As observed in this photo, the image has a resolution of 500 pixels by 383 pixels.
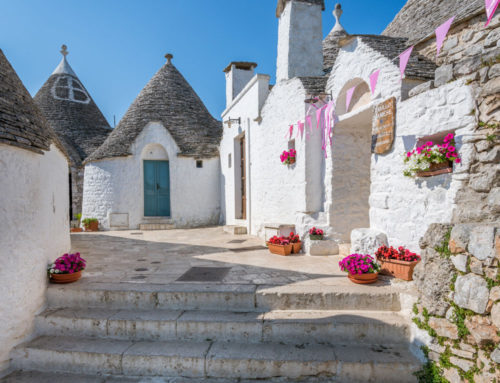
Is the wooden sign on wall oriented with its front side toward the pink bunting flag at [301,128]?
no

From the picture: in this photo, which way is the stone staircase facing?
toward the camera

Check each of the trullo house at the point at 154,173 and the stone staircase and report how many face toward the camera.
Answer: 2

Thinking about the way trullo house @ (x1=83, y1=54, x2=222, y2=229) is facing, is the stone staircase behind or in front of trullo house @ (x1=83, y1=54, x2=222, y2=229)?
in front

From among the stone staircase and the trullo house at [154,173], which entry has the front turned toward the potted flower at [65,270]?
the trullo house

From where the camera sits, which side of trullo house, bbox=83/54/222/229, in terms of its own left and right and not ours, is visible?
front

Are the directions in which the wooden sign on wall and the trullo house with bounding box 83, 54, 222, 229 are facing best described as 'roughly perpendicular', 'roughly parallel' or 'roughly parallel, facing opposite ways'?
roughly perpendicular

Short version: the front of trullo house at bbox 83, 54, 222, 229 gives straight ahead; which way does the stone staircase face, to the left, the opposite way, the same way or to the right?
the same way

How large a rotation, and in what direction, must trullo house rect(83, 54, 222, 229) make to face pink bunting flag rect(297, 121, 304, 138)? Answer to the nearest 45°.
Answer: approximately 45° to its left

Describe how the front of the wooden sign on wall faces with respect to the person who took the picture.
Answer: facing the viewer and to the left of the viewer

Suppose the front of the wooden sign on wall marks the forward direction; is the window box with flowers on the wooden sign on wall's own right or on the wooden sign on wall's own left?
on the wooden sign on wall's own left

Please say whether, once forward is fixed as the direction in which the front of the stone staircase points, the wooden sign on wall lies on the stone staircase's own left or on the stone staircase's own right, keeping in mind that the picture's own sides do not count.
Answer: on the stone staircase's own left

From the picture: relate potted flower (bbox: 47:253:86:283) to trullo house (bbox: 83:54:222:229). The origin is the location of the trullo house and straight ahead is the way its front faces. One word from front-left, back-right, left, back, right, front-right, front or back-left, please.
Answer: front
